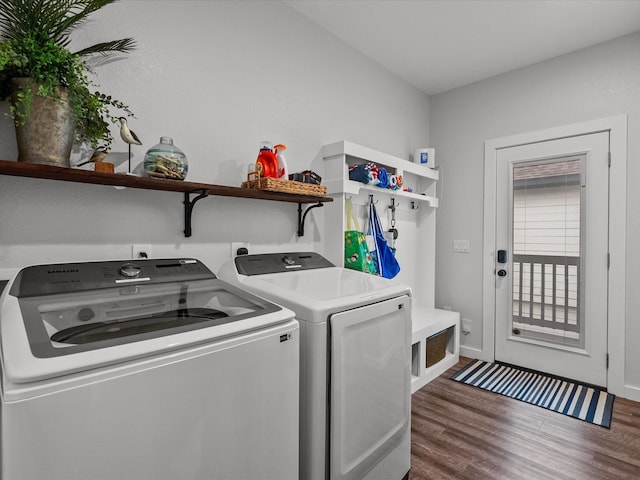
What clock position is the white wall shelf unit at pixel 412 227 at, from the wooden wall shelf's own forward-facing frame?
The white wall shelf unit is roughly at 10 o'clock from the wooden wall shelf.

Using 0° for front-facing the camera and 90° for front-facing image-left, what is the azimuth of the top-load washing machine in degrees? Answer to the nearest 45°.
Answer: approximately 315°

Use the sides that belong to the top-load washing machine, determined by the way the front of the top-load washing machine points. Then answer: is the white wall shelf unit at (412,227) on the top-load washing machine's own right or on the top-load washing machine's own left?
on the top-load washing machine's own left

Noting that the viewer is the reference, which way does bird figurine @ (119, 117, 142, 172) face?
facing to the left of the viewer

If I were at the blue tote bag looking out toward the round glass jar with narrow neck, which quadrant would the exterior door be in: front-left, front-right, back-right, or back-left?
back-left

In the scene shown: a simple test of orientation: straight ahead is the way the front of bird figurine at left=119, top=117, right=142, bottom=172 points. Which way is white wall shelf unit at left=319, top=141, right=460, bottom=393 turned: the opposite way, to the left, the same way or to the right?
to the left

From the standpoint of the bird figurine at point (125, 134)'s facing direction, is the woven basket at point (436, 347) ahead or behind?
behind

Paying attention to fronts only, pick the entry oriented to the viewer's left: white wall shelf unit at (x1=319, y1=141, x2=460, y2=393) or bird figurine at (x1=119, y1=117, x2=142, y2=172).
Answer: the bird figurine

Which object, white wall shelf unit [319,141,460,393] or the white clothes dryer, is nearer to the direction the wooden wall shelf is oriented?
the white clothes dryer

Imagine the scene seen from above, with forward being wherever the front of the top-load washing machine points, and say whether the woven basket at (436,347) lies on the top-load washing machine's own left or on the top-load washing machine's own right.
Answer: on the top-load washing machine's own left

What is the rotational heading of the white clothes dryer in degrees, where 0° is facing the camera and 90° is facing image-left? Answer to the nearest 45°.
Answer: approximately 315°

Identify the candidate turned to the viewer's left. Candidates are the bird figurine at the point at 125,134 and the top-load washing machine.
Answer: the bird figurine
